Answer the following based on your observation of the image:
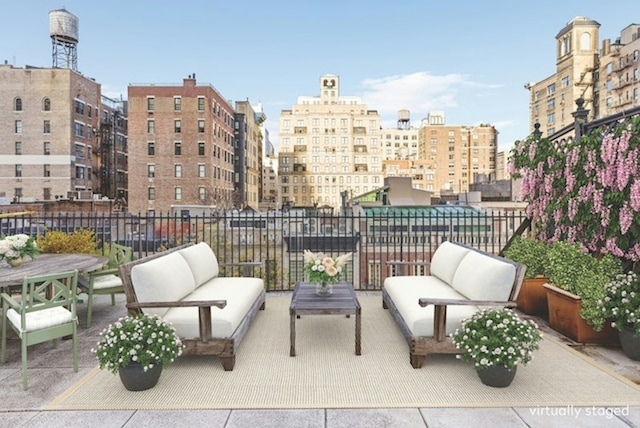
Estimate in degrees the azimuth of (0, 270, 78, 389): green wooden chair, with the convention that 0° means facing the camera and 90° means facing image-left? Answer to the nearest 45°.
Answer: approximately 135°

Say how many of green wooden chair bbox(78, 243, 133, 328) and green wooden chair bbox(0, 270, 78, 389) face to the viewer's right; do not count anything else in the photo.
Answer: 0

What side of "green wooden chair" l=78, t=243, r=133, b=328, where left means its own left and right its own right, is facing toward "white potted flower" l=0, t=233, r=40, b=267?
front

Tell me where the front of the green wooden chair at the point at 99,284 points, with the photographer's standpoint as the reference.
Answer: facing the viewer and to the left of the viewer

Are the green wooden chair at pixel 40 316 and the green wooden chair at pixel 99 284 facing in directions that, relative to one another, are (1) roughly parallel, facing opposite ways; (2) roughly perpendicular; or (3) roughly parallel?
roughly perpendicular

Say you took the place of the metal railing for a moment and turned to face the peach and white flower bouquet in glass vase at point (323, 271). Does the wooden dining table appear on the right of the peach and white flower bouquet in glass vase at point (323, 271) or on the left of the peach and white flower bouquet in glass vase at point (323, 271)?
right

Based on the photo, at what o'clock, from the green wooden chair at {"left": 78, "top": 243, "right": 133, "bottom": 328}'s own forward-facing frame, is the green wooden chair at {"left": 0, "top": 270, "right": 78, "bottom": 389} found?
the green wooden chair at {"left": 0, "top": 270, "right": 78, "bottom": 389} is roughly at 11 o'clock from the green wooden chair at {"left": 78, "top": 243, "right": 133, "bottom": 328}.

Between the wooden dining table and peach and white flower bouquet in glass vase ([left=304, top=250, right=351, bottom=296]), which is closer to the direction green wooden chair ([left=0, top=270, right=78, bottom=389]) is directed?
the wooden dining table

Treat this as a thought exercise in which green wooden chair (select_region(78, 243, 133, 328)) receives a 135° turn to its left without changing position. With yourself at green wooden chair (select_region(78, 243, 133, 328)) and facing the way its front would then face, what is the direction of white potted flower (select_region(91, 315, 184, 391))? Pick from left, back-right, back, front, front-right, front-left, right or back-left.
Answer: right
